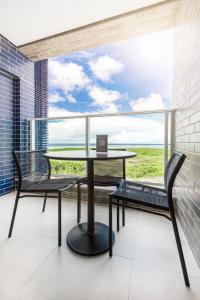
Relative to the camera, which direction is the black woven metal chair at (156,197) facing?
to the viewer's left

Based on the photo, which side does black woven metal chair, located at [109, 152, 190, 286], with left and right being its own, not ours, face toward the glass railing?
right

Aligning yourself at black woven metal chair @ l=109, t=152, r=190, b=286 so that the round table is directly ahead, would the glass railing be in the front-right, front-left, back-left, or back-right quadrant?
front-right

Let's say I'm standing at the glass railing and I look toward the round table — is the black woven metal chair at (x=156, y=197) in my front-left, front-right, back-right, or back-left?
front-left

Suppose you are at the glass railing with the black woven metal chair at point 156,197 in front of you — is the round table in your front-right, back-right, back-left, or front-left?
front-right
